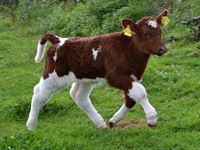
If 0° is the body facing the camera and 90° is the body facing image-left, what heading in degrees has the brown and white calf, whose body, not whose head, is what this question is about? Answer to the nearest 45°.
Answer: approximately 270°
